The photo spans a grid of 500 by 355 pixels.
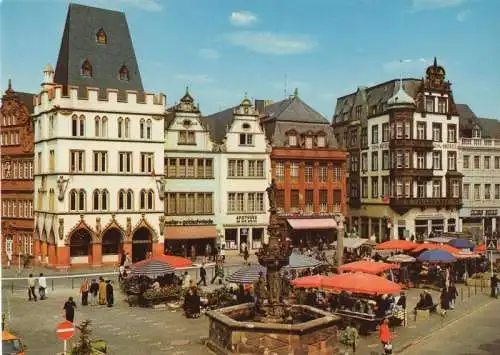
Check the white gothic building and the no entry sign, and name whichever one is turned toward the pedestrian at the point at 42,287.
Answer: the white gothic building

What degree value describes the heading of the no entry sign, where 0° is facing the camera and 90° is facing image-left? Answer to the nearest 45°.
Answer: approximately 0°

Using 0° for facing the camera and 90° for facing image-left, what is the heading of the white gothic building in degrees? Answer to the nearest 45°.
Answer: approximately 0°

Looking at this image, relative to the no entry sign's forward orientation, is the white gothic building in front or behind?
behind

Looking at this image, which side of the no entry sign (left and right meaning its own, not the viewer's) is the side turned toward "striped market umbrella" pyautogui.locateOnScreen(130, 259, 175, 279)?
back

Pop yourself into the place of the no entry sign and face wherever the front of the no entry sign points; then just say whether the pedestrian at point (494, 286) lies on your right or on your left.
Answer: on your left

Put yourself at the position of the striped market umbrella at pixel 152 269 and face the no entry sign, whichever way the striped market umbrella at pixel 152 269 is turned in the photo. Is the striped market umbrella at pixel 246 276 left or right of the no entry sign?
left

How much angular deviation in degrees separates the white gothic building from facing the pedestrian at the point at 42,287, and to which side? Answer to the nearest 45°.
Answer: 0° — it already faces them

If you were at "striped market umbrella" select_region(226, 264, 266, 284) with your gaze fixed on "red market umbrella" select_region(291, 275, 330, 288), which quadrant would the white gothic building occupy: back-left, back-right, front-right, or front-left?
back-left
